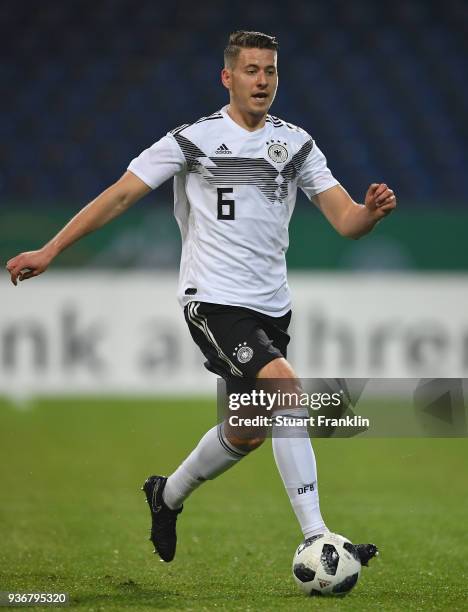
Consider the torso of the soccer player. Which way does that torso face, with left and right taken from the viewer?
facing the viewer and to the right of the viewer
